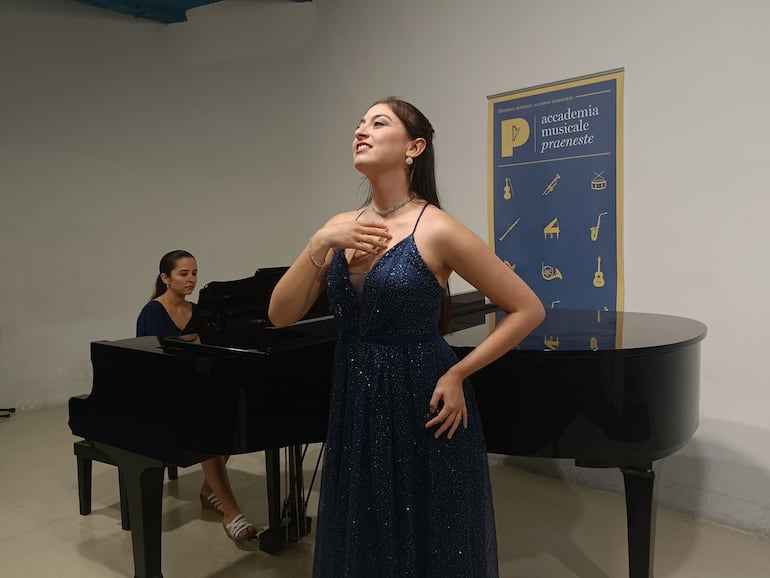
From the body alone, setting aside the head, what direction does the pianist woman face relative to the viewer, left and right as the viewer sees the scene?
facing the viewer and to the right of the viewer

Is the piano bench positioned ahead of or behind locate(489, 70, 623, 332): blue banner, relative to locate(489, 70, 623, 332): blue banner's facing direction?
ahead

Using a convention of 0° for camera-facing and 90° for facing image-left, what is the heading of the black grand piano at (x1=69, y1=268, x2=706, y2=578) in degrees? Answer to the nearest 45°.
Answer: approximately 90°

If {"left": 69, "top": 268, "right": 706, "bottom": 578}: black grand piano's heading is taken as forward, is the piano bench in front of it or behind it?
in front

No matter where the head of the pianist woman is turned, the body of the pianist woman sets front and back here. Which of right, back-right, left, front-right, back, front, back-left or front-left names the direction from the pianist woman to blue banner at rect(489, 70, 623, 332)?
front-left

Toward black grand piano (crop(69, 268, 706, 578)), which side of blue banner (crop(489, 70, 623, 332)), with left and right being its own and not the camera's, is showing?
front

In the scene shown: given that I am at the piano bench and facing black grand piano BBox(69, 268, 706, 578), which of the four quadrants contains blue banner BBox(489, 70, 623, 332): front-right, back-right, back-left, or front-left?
front-left

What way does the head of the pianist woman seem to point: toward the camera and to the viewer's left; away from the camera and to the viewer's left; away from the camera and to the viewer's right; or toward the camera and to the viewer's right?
toward the camera and to the viewer's right

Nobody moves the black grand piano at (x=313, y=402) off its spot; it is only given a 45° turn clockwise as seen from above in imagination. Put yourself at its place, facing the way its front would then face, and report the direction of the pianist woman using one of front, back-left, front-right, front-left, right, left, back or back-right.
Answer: front
